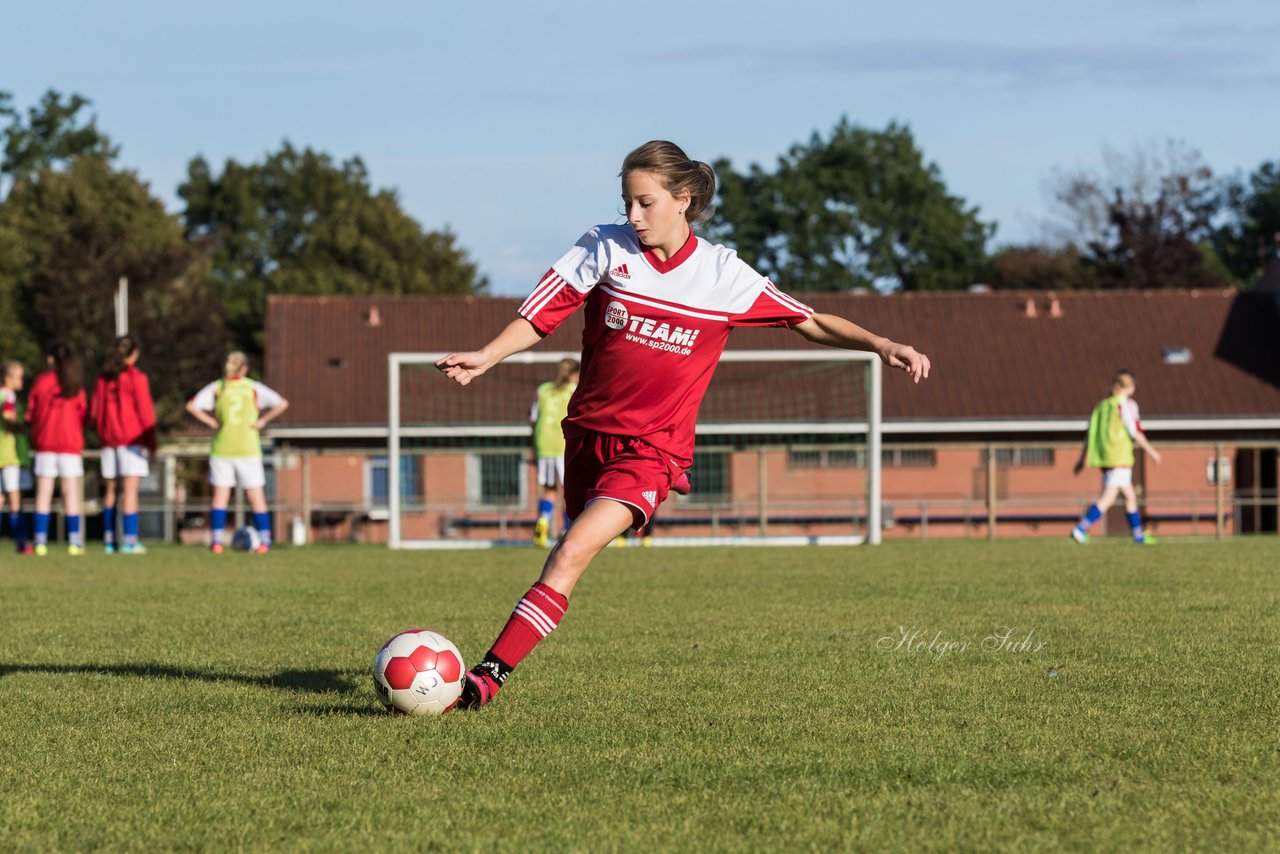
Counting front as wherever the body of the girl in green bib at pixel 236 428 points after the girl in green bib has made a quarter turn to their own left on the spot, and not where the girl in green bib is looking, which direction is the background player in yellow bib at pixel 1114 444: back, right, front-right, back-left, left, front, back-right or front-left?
back

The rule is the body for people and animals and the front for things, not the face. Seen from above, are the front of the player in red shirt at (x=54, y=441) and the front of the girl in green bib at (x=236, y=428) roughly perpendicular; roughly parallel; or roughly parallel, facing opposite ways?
roughly parallel

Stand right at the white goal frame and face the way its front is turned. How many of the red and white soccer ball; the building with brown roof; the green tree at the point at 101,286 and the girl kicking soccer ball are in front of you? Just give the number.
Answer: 2

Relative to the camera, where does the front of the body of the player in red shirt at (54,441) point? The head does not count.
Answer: away from the camera

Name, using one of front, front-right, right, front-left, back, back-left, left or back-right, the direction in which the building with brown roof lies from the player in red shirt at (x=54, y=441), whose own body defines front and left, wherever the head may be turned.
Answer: front-right

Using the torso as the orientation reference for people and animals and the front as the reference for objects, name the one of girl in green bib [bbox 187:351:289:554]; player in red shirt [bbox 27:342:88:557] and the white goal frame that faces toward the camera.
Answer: the white goal frame

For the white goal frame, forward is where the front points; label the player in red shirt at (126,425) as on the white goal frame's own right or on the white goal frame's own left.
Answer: on the white goal frame's own right

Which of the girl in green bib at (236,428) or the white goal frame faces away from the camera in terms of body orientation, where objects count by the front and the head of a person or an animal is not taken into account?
the girl in green bib

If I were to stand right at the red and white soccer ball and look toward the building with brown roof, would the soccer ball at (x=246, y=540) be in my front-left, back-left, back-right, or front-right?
front-left

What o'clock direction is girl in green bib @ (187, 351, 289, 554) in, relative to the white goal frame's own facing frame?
The girl in green bib is roughly at 2 o'clock from the white goal frame.

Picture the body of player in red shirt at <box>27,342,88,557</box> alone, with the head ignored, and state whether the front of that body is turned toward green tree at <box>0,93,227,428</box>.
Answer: yes

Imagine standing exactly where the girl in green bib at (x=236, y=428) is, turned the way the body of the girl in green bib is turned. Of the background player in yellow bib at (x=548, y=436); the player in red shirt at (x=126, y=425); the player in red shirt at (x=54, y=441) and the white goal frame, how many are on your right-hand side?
2

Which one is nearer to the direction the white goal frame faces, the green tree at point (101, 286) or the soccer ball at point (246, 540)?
the soccer ball

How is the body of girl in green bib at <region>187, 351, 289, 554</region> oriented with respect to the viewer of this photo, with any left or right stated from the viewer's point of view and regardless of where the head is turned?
facing away from the viewer

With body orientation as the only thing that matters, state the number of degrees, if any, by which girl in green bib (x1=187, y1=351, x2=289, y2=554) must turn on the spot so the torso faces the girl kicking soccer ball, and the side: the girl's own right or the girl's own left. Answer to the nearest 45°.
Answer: approximately 180°

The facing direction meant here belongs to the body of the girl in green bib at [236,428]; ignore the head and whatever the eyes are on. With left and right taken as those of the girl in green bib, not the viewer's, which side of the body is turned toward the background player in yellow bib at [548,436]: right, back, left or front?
right

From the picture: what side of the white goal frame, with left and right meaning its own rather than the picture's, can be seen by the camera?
front

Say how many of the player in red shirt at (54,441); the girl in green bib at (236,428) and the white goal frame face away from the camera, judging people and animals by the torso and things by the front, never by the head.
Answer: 2

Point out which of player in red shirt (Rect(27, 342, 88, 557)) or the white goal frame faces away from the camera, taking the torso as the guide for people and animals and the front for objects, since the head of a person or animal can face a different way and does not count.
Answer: the player in red shirt
